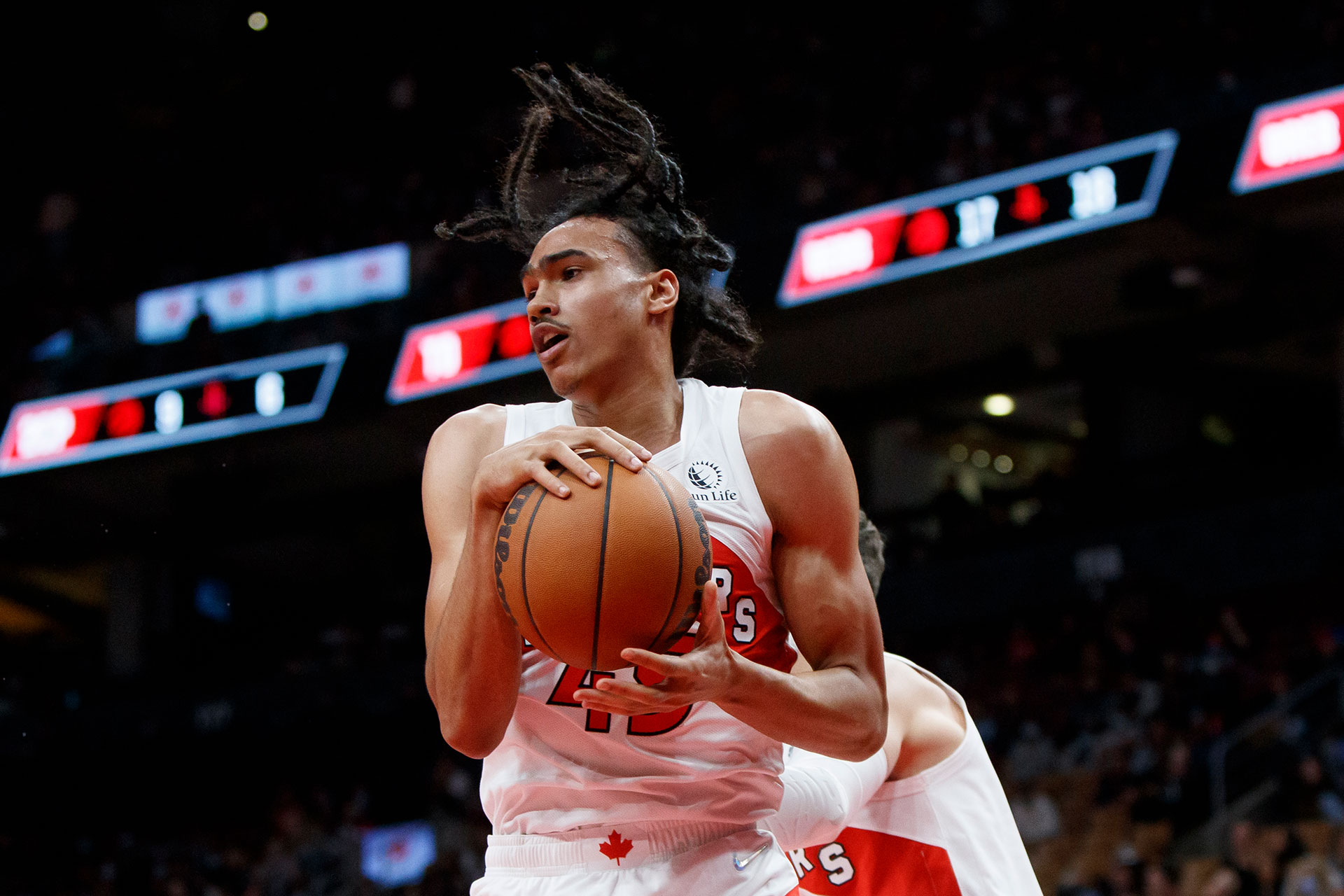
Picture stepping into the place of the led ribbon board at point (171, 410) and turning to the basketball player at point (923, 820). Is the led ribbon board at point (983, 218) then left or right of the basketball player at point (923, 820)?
left

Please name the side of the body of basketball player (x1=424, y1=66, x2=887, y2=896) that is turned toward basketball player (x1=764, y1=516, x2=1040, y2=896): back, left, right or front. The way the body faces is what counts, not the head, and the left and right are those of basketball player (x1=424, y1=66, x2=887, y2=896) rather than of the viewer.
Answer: back

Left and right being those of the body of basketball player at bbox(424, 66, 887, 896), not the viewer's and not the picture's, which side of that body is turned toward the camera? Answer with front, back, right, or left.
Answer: front

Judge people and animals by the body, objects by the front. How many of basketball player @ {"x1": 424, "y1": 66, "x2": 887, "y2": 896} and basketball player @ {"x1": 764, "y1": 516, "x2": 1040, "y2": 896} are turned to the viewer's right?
0

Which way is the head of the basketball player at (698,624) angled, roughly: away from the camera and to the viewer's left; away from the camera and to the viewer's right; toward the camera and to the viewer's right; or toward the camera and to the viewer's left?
toward the camera and to the viewer's left

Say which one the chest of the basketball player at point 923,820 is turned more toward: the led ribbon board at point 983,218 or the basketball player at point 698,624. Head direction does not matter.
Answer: the basketball player

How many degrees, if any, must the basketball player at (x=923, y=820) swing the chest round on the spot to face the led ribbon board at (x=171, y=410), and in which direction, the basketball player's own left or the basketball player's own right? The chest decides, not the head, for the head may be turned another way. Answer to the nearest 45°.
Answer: approximately 90° to the basketball player's own right

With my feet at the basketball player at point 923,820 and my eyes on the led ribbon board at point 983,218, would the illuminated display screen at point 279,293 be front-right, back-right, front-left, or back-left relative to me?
front-left

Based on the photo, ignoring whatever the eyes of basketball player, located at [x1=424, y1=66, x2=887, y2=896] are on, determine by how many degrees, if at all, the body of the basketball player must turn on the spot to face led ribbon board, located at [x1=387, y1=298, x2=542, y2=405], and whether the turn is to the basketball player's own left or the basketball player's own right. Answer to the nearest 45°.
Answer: approximately 180°

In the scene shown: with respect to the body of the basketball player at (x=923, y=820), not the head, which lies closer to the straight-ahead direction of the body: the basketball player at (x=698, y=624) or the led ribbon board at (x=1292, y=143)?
the basketball player
